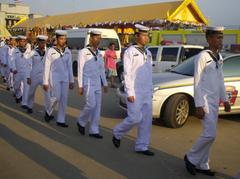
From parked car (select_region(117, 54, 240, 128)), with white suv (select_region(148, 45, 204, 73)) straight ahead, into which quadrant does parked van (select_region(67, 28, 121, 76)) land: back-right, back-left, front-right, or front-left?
front-left

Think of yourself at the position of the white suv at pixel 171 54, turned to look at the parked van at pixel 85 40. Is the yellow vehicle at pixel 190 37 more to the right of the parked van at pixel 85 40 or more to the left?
right

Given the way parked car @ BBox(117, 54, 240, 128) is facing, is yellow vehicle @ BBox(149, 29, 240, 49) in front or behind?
behind
